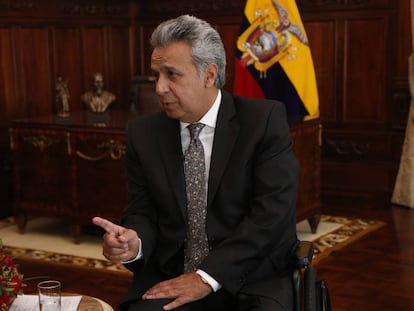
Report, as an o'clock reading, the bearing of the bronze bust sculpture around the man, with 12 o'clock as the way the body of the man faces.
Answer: The bronze bust sculpture is roughly at 4 o'clock from the man.

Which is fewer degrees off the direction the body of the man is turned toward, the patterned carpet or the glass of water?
the glass of water

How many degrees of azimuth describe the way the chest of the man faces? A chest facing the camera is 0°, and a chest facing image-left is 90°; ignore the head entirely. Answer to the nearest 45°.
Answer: approximately 45°

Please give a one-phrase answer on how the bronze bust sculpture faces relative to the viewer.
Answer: facing the viewer

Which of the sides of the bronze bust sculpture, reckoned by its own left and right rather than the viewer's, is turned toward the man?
front

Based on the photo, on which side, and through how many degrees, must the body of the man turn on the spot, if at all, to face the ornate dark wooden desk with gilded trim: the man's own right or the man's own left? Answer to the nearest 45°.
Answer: approximately 135° to the man's own right

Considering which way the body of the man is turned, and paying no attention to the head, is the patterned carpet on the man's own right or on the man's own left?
on the man's own right

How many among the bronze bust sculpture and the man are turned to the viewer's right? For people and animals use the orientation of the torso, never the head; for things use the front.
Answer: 0
